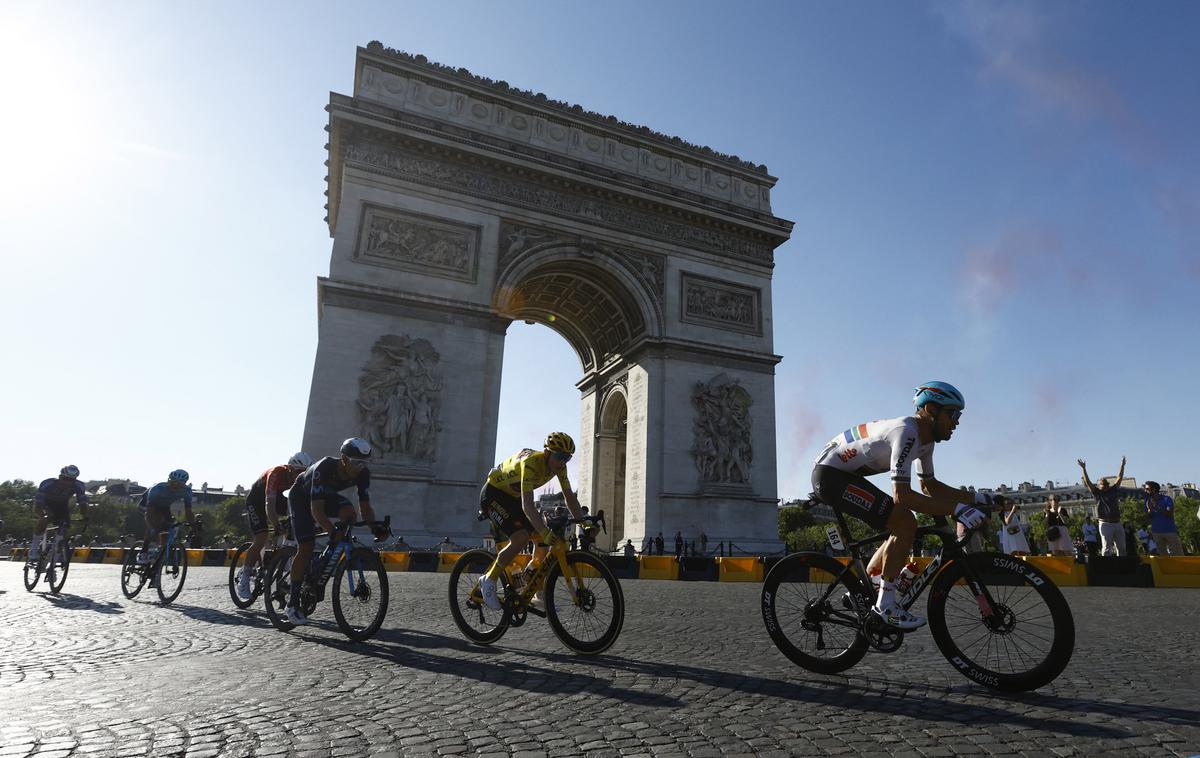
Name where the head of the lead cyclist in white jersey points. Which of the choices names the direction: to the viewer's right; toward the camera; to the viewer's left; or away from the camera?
to the viewer's right

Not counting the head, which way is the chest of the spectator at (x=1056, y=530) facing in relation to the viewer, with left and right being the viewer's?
facing the viewer

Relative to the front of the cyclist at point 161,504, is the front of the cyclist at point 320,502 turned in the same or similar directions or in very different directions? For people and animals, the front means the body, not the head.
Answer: same or similar directions

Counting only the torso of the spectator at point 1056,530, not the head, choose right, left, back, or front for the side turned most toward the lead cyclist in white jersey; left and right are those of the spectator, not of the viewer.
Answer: front

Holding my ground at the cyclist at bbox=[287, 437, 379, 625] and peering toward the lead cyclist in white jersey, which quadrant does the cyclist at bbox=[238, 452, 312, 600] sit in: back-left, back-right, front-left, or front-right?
back-left

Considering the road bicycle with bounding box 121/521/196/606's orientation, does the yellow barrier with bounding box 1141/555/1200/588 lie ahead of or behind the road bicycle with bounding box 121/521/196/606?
ahead

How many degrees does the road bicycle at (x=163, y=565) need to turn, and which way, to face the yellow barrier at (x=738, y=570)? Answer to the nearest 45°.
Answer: approximately 45° to its left

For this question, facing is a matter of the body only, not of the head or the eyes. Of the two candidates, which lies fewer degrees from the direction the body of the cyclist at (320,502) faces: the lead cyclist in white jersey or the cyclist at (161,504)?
the lead cyclist in white jersey

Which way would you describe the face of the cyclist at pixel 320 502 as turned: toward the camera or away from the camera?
toward the camera

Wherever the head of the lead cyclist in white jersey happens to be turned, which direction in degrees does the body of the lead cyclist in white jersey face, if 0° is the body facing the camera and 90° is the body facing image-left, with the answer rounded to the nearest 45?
approximately 270°

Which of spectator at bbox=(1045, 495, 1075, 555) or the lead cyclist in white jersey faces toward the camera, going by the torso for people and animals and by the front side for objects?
the spectator

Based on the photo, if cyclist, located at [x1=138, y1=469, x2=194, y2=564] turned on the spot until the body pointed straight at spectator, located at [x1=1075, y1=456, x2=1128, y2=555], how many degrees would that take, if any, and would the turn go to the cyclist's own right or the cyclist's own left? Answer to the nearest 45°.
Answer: approximately 45° to the cyclist's own left

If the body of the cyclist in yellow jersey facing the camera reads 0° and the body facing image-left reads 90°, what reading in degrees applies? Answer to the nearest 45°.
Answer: approximately 315°

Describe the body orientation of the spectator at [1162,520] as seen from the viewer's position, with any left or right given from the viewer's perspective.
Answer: facing the viewer and to the left of the viewer

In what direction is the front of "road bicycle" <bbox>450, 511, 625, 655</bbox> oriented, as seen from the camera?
facing the viewer and to the right of the viewer
